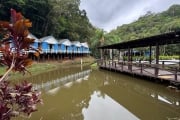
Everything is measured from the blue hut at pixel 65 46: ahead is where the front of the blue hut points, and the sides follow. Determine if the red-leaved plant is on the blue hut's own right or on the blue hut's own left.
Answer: on the blue hut's own right

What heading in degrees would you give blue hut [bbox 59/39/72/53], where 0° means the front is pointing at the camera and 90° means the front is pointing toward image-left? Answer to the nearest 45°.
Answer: approximately 315°

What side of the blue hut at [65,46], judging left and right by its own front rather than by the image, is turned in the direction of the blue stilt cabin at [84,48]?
left

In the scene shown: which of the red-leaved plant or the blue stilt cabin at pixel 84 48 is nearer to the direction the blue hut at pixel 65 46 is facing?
the red-leaved plant

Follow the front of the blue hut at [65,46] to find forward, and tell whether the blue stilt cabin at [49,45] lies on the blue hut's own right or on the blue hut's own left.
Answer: on the blue hut's own right

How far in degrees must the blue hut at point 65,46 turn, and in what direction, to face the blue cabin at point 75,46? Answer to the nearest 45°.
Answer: approximately 90° to its left
